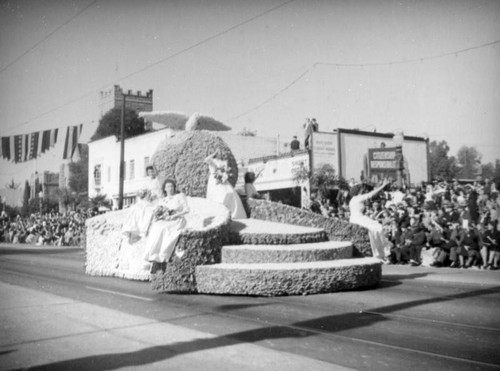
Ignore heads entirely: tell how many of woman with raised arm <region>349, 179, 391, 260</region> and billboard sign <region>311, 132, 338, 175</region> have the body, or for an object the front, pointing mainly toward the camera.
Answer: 1

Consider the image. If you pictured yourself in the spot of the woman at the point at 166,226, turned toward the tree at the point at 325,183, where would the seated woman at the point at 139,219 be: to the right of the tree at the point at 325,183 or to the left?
left

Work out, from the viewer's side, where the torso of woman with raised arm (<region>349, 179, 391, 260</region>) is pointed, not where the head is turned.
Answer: to the viewer's right

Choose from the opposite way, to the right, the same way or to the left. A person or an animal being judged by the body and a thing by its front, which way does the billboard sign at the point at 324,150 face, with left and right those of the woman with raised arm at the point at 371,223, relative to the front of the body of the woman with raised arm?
to the right

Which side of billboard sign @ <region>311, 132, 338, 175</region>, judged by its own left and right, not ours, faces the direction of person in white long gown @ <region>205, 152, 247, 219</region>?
front

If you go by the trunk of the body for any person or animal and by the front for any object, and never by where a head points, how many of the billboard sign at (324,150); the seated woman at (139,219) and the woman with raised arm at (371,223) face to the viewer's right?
1

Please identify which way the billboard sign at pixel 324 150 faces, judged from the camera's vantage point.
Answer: facing the viewer

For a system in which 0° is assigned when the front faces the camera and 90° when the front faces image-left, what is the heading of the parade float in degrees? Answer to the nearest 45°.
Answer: approximately 315°

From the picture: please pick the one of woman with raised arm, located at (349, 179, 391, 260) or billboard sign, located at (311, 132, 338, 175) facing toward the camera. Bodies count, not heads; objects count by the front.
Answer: the billboard sign

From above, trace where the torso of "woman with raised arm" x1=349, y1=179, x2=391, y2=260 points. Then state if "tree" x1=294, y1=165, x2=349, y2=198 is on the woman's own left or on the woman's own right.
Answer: on the woman's own left

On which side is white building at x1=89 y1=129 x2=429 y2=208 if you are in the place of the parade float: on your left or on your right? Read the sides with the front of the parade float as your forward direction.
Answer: on your left

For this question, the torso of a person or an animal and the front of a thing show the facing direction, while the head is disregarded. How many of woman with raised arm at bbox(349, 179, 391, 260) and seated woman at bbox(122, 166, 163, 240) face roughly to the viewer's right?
1

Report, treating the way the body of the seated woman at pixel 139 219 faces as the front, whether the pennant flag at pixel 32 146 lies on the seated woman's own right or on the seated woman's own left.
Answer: on the seated woman's own right

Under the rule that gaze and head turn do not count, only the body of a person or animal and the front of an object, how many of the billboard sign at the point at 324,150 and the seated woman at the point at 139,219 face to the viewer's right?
0
